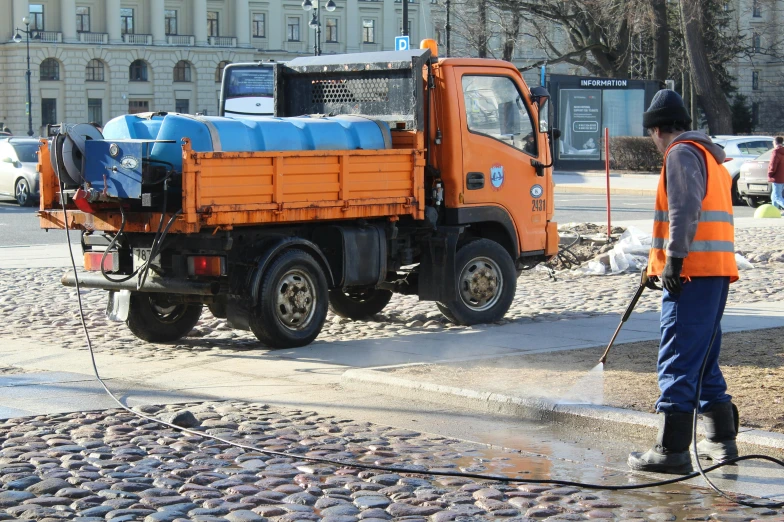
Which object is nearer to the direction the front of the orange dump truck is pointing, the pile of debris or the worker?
the pile of debris

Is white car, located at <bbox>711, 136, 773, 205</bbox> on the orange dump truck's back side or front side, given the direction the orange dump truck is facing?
on the front side

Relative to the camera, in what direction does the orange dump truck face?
facing away from the viewer and to the right of the viewer

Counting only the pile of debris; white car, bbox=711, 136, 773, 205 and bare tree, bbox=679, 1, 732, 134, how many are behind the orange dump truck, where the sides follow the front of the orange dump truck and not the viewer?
0

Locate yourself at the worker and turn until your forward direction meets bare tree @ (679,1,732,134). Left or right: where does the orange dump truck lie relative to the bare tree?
left

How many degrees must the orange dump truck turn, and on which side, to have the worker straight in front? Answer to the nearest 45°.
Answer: approximately 135° to its right

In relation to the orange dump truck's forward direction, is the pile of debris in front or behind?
in front

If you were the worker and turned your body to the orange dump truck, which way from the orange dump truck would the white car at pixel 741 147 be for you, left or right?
right

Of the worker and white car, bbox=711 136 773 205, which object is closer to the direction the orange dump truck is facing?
the white car

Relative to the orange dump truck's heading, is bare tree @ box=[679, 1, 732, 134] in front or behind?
in front
